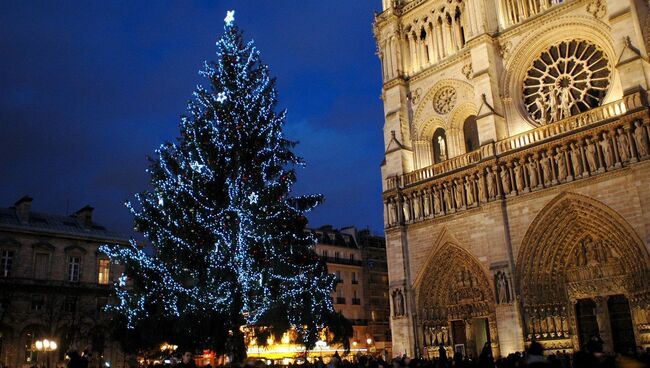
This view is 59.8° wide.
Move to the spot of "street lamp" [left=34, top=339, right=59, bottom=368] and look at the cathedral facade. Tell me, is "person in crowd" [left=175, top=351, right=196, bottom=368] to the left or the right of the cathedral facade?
right

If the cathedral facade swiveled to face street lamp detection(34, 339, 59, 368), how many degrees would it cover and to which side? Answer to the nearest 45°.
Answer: approximately 45° to its right

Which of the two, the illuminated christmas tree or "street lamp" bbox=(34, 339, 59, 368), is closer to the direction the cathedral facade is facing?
the illuminated christmas tree

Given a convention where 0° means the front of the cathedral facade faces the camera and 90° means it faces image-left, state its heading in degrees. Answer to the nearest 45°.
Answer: approximately 45°

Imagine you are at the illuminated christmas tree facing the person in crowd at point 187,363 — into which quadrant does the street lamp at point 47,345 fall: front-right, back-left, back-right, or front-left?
back-right

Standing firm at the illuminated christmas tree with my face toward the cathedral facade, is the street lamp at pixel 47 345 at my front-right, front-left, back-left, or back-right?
back-left
